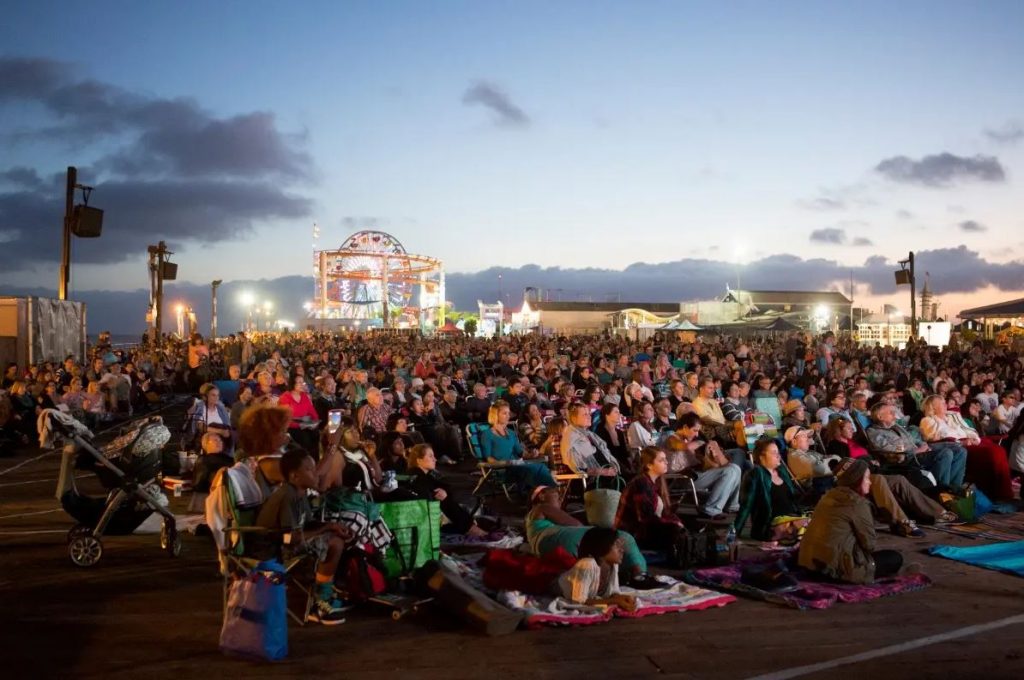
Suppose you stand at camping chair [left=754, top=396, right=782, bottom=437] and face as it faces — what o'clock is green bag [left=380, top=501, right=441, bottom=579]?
The green bag is roughly at 2 o'clock from the camping chair.

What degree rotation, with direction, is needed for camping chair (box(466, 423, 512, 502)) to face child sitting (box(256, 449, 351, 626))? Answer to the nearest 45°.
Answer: approximately 90° to its right

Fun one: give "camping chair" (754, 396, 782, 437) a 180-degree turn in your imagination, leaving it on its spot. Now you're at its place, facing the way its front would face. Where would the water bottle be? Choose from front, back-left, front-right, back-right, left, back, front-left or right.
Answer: back-left

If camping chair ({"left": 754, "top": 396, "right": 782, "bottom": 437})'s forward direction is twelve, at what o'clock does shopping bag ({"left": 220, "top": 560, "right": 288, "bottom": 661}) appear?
The shopping bag is roughly at 2 o'clock from the camping chair.

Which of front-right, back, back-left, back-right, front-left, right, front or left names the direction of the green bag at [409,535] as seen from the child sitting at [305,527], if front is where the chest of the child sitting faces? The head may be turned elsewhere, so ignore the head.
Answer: front-left

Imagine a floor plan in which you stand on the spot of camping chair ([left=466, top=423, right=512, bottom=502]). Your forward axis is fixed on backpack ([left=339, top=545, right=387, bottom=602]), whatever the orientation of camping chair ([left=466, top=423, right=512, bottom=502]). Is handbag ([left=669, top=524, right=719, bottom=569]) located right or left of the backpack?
left
